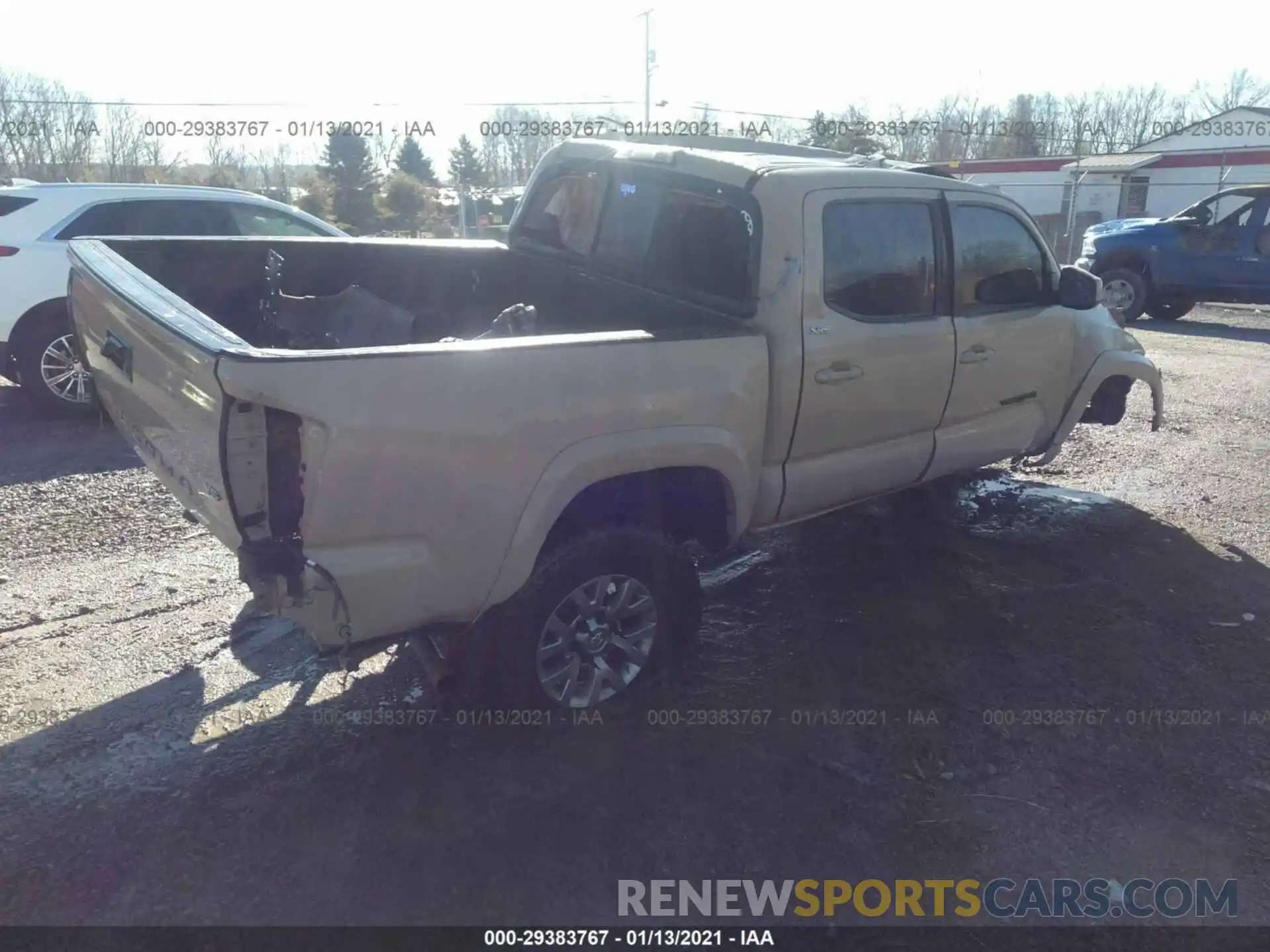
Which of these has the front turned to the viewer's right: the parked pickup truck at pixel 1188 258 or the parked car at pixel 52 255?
the parked car at pixel 52 255

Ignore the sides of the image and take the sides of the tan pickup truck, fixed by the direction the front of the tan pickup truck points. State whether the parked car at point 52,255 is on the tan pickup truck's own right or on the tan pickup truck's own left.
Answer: on the tan pickup truck's own left

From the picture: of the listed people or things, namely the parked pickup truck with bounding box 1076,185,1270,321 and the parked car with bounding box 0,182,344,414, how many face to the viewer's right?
1

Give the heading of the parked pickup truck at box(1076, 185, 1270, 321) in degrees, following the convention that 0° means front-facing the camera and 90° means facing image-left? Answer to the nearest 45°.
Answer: approximately 90°

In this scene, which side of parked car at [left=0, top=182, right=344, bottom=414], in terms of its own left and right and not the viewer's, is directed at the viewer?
right

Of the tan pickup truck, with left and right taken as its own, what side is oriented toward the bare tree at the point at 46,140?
left

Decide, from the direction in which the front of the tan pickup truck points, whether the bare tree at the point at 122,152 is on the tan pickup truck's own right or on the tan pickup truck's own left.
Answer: on the tan pickup truck's own left

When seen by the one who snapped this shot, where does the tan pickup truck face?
facing away from the viewer and to the right of the viewer
